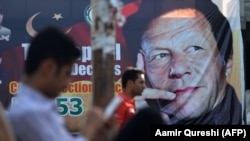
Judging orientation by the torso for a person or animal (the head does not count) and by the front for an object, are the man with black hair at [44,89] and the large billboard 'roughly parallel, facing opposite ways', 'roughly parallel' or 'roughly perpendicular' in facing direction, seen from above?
roughly perpendicular

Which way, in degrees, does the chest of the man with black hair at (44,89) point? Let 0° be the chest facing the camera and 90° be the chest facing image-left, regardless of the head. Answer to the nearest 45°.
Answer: approximately 270°

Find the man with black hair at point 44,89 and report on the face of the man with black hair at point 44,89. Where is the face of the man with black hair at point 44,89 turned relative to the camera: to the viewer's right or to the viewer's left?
to the viewer's right

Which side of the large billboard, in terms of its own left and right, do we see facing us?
front

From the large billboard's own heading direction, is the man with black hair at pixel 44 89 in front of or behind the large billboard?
in front
